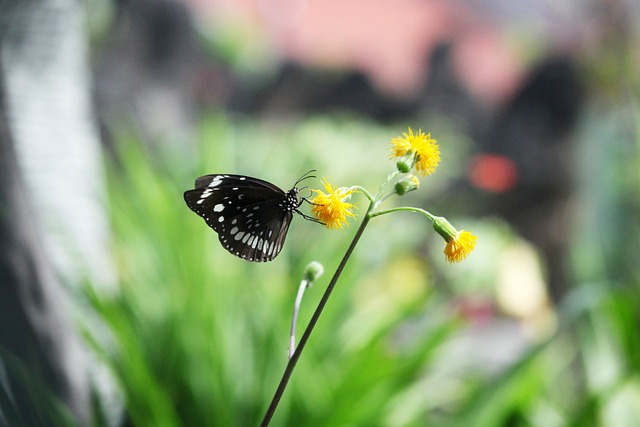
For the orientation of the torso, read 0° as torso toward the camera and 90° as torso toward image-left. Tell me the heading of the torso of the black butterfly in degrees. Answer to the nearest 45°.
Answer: approximately 270°
